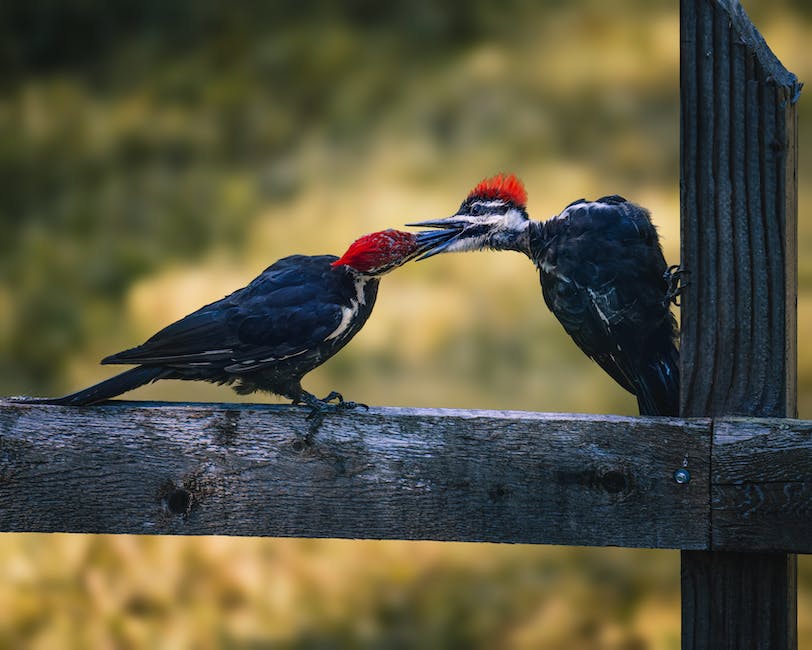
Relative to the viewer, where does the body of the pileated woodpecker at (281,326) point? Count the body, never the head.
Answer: to the viewer's right

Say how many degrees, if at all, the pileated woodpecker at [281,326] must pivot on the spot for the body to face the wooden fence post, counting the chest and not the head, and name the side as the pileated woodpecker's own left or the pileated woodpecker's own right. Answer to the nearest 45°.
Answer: approximately 45° to the pileated woodpecker's own right
